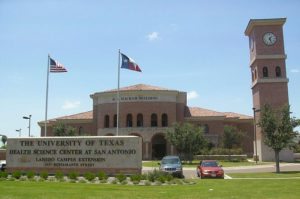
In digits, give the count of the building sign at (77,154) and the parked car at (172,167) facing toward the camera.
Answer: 2

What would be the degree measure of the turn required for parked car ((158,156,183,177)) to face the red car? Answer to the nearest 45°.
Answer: approximately 90° to its left

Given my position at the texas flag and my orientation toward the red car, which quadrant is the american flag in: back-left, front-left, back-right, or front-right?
back-right

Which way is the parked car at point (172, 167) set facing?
toward the camera

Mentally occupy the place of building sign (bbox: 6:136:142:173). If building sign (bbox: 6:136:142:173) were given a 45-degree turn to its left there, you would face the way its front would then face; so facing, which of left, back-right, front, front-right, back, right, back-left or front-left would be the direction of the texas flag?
left

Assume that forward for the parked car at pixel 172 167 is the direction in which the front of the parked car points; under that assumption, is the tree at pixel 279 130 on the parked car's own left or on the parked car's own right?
on the parked car's own left

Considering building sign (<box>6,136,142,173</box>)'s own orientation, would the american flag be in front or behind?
behind

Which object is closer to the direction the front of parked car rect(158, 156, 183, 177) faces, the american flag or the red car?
the red car

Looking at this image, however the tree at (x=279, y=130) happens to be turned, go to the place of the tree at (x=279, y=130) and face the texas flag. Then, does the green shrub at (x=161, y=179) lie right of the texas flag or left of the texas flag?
left

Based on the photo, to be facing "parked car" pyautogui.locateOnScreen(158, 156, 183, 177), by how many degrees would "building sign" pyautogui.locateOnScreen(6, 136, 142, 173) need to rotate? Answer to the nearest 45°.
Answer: approximately 90° to its left

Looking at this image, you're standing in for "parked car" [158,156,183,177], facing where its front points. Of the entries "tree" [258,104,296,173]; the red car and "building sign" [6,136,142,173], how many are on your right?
1

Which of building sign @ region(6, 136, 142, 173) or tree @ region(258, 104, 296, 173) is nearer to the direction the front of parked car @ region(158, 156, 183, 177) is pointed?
the building sign
